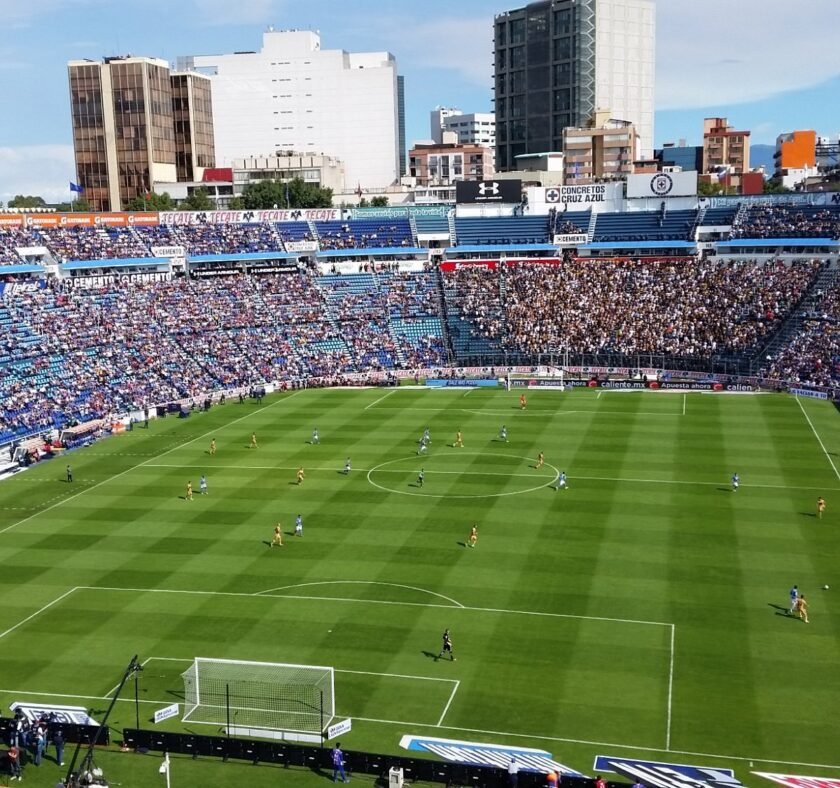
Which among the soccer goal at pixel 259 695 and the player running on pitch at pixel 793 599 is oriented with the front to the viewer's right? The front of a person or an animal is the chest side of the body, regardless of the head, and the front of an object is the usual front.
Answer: the player running on pitch

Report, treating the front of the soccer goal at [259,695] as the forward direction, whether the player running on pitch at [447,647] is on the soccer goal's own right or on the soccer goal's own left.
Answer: on the soccer goal's own right

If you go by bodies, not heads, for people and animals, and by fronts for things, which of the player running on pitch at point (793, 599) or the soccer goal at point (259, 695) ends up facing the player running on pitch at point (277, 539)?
the soccer goal

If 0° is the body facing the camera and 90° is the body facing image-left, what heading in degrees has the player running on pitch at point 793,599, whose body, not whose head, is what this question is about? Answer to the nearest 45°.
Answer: approximately 270°

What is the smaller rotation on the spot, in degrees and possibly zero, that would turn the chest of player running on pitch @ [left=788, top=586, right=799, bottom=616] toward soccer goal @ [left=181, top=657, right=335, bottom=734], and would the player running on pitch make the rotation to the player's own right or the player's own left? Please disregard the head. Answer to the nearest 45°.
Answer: approximately 135° to the player's own right

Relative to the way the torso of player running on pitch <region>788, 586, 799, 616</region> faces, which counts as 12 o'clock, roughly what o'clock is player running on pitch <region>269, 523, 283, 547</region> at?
player running on pitch <region>269, 523, 283, 547</region> is roughly at 6 o'clock from player running on pitch <region>788, 586, 799, 616</region>.

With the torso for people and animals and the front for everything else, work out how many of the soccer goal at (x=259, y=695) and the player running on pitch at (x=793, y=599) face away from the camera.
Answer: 1

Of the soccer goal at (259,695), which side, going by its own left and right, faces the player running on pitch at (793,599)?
right

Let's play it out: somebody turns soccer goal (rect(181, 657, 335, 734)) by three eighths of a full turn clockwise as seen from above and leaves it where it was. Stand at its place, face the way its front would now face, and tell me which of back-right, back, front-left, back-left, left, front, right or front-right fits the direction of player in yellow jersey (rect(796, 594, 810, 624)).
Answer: front-left

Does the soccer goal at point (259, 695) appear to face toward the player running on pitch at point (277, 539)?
yes

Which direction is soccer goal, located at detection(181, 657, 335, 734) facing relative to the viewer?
away from the camera
